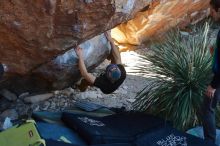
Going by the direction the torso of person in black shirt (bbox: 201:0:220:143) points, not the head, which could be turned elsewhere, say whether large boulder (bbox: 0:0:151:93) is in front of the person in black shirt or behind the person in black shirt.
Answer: in front

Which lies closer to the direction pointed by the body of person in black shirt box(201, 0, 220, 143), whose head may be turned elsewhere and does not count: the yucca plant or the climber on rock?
the climber on rock

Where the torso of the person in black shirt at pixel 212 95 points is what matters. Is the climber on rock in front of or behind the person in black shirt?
in front

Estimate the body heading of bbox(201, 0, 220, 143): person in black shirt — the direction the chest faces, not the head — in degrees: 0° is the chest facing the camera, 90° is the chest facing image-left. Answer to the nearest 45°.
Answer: approximately 90°
